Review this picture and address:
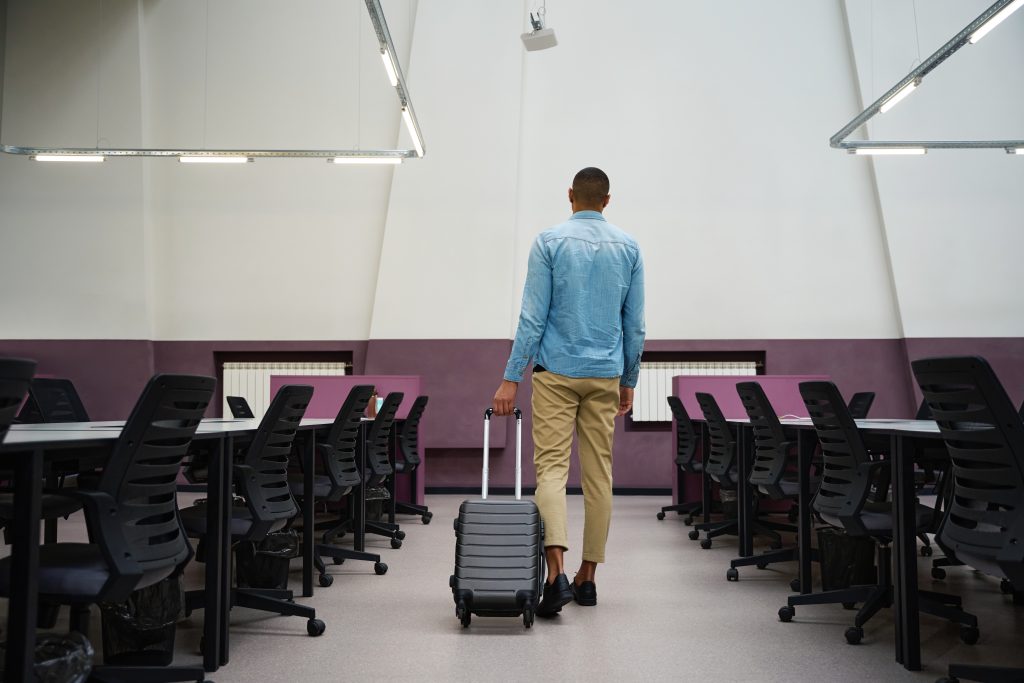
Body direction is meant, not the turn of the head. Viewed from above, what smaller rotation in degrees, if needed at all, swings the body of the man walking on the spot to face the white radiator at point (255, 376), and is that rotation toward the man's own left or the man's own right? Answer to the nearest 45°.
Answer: approximately 45° to the man's own left

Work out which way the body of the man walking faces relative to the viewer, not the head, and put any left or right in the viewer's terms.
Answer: facing away from the viewer

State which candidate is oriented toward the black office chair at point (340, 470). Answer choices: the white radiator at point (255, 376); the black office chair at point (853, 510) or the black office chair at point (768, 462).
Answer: the white radiator

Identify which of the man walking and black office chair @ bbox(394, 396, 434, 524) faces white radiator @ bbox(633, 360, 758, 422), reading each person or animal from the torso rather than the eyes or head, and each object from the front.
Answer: the man walking

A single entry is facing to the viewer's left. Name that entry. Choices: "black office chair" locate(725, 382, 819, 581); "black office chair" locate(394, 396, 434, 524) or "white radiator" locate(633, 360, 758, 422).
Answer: "black office chair" locate(394, 396, 434, 524)

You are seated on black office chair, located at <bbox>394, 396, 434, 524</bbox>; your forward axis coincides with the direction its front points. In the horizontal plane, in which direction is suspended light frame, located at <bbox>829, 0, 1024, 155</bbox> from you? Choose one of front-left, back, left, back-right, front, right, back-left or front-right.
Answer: back

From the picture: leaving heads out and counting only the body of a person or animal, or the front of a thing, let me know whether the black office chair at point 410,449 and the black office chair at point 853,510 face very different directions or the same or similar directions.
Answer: very different directions

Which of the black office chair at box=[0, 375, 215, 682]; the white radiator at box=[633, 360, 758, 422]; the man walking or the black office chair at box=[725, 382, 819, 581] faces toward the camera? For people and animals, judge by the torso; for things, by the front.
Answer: the white radiator

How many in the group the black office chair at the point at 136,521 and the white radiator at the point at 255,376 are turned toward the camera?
1

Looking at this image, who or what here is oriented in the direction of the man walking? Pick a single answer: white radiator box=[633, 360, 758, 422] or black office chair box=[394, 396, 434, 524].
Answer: the white radiator

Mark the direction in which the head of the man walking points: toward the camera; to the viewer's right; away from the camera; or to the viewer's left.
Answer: away from the camera

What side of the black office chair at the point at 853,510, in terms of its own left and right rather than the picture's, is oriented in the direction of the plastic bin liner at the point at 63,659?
back

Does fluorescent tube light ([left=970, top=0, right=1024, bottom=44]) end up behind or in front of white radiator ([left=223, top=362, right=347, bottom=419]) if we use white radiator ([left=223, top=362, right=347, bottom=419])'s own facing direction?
in front

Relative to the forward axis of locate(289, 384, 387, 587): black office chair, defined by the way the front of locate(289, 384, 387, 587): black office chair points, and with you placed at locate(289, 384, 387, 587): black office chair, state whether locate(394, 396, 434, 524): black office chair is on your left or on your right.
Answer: on your right

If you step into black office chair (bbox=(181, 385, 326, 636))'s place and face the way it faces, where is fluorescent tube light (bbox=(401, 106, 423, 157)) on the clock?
The fluorescent tube light is roughly at 2 o'clock from the black office chair.

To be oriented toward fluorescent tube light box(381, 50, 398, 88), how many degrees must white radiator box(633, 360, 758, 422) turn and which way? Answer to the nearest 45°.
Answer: approximately 45° to its right

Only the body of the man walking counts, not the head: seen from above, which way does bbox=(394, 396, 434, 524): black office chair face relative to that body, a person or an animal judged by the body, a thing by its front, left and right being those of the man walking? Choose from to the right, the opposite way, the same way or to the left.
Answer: to the left

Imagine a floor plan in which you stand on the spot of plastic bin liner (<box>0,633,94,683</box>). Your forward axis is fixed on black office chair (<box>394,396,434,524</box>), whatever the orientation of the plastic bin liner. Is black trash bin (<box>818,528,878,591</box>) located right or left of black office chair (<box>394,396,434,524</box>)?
right

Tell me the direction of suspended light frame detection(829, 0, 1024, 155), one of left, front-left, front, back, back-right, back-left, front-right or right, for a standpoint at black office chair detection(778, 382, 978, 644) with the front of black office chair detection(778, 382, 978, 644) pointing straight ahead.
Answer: front-left

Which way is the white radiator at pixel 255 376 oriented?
toward the camera
